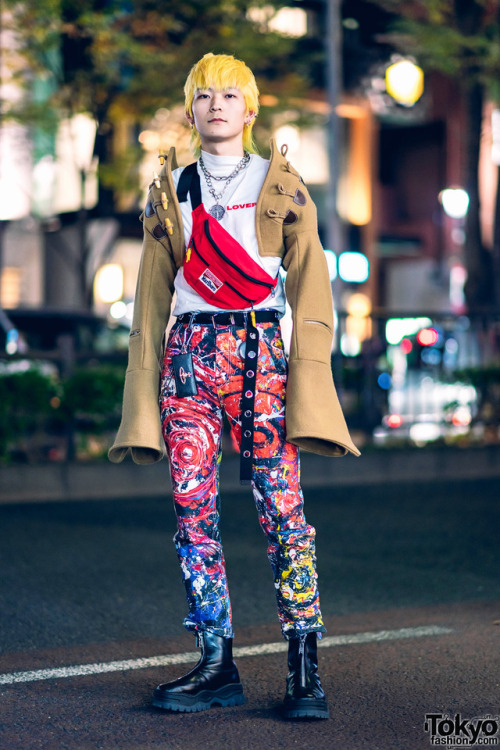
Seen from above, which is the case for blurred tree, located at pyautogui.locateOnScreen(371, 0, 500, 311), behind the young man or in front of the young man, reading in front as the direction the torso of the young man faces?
behind

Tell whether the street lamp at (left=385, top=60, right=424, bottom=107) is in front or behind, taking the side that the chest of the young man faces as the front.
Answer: behind

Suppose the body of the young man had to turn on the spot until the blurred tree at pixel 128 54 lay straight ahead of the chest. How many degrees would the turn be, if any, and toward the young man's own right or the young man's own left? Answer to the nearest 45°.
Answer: approximately 180°

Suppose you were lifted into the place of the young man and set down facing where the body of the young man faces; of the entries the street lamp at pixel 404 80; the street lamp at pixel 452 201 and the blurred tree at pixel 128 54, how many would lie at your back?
3

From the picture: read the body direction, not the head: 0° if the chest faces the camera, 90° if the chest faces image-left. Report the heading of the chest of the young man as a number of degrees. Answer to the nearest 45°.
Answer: approximately 0°

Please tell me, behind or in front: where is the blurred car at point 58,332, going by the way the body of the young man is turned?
behind

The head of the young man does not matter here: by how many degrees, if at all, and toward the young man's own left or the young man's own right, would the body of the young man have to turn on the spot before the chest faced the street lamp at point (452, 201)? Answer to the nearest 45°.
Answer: approximately 180°
